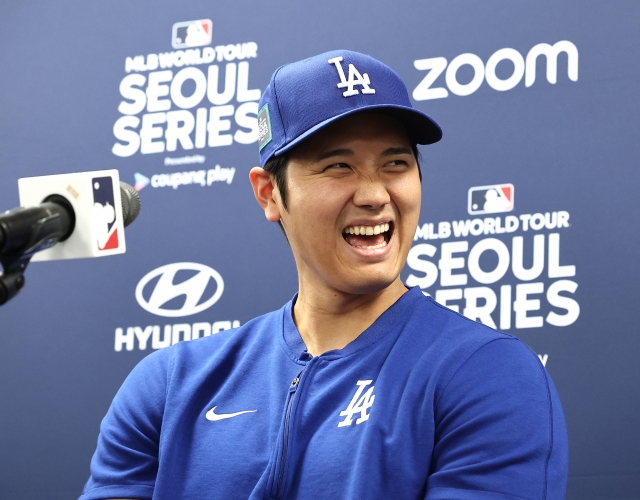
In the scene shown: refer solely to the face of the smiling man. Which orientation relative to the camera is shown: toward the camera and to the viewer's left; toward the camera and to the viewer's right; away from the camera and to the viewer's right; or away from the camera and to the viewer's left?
toward the camera and to the viewer's right

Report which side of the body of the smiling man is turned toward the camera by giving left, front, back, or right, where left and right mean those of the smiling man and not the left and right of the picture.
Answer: front
